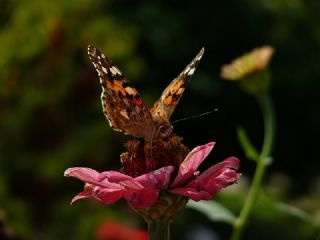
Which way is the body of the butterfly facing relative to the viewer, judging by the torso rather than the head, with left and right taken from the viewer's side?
facing the viewer and to the right of the viewer

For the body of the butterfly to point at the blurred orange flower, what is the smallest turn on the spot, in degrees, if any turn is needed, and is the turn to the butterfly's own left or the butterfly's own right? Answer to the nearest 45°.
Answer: approximately 90° to the butterfly's own left

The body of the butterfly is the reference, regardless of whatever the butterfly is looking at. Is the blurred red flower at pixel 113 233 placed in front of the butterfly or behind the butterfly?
behind
